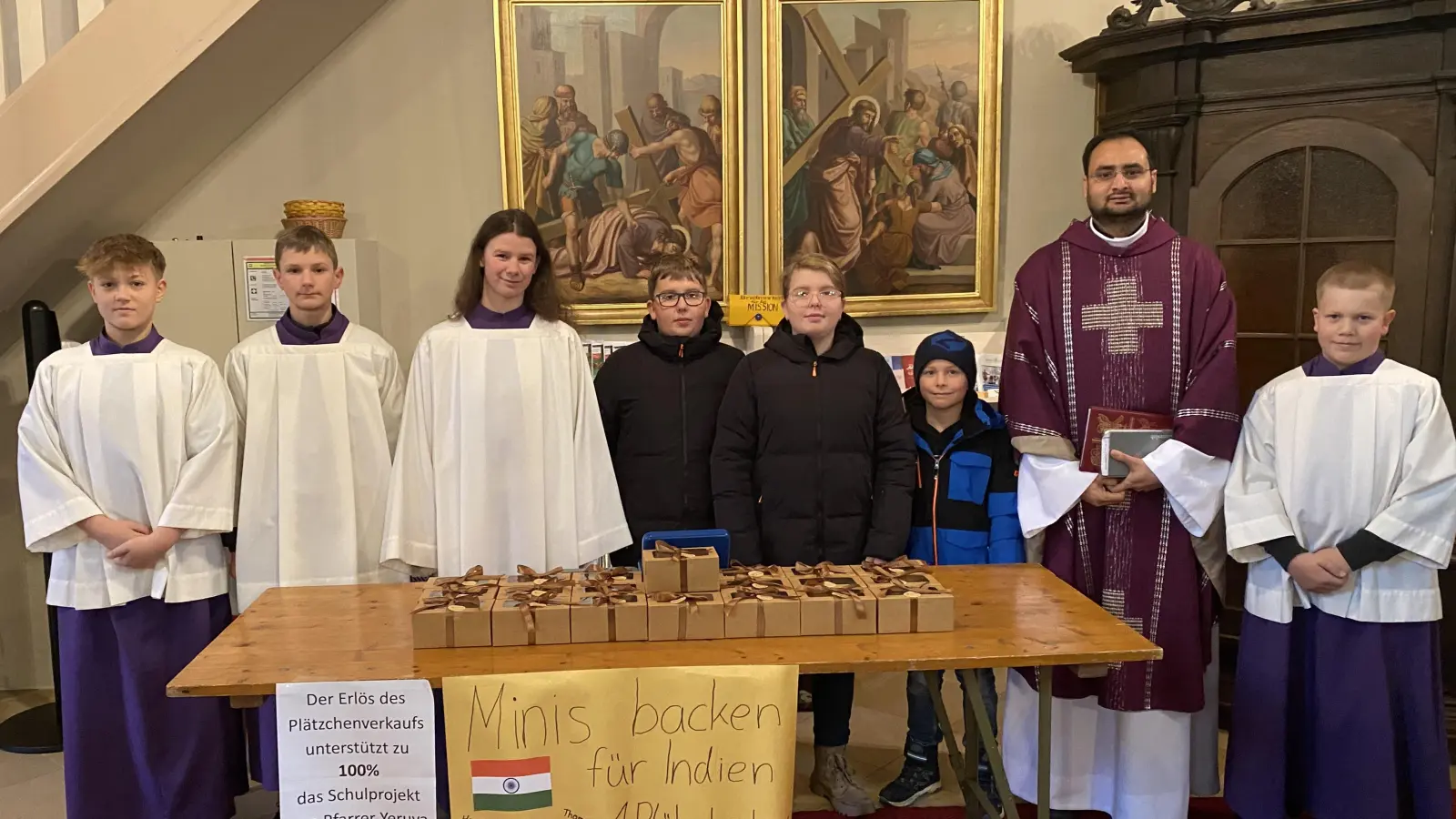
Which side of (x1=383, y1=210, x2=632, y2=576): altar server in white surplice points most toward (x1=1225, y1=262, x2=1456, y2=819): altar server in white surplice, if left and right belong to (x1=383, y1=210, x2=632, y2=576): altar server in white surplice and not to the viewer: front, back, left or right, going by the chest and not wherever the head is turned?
left

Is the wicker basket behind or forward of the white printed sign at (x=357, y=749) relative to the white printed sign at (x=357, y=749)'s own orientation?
behind

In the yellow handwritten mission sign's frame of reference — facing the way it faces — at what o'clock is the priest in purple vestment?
The priest in purple vestment is roughly at 11 o'clock from the yellow handwritten mission sign.

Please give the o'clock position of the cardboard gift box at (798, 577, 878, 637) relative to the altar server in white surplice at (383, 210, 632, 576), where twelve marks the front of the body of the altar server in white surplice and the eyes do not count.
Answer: The cardboard gift box is roughly at 11 o'clock from the altar server in white surplice.

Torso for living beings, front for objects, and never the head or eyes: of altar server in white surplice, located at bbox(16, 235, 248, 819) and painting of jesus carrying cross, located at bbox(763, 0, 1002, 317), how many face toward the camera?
2

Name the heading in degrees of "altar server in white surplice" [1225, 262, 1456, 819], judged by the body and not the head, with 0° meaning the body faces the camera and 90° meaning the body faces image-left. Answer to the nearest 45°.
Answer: approximately 0°

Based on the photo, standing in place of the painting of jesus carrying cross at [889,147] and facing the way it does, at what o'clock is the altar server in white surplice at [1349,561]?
The altar server in white surplice is roughly at 11 o'clock from the painting of jesus carrying cross.
